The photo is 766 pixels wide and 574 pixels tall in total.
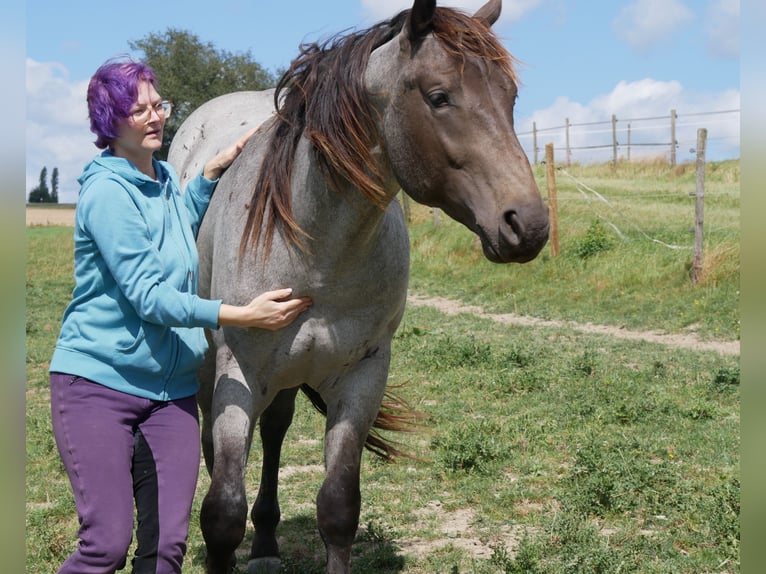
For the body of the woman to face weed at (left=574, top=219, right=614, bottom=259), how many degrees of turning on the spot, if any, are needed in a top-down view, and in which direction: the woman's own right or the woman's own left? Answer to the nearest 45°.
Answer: approximately 90° to the woman's own left

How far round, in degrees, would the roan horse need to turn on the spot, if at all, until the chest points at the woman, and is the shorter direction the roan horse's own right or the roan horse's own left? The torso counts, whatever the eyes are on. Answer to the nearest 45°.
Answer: approximately 90° to the roan horse's own right

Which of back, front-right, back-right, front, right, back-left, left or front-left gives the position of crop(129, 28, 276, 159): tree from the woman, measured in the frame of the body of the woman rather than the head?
back-left

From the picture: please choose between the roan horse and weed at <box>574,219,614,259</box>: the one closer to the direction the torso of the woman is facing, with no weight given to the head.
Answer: the roan horse

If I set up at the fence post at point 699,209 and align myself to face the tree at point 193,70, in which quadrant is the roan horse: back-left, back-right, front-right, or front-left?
back-left

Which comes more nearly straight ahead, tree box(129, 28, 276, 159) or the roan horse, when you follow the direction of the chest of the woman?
the roan horse

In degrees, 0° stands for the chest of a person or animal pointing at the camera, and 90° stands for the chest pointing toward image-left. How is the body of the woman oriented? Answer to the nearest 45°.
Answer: approximately 315°

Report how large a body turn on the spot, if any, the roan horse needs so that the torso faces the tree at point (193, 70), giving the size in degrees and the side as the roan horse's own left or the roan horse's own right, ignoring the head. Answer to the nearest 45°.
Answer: approximately 135° to the roan horse's own left
